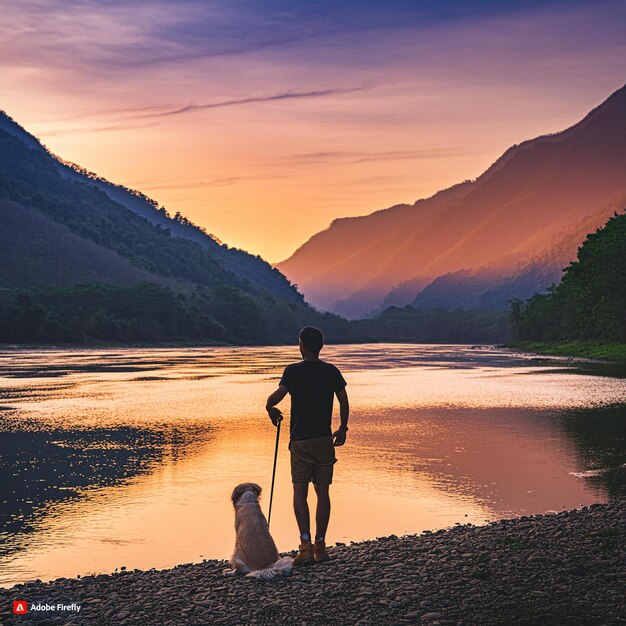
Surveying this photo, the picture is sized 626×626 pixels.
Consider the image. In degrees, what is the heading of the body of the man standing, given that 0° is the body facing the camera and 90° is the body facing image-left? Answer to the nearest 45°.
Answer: approximately 180°

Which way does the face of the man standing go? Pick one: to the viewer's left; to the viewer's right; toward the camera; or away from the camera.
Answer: away from the camera
